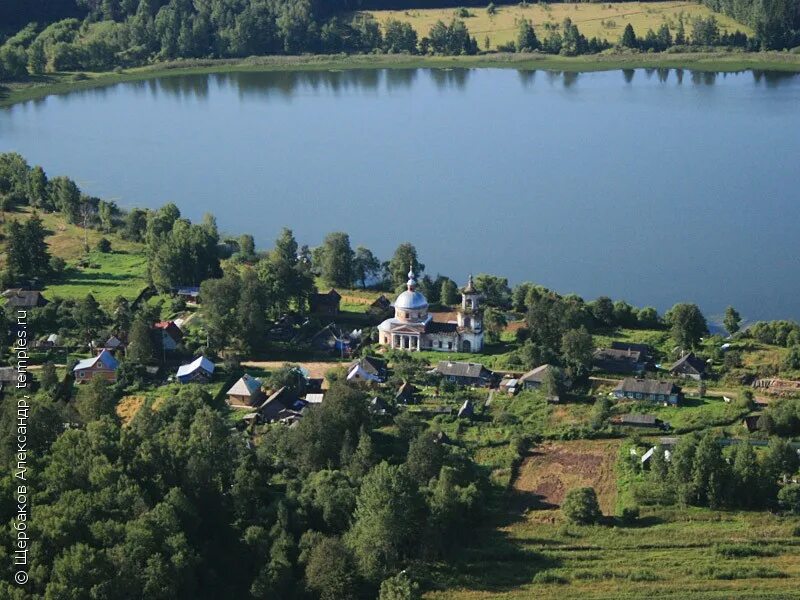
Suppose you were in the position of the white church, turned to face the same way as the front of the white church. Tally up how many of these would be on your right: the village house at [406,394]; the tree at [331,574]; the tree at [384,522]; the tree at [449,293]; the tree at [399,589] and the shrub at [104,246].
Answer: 4

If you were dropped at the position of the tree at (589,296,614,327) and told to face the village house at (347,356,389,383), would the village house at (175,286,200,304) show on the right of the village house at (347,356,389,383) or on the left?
right

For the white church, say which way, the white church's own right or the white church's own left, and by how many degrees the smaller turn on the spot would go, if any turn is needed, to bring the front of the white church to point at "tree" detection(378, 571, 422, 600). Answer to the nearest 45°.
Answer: approximately 90° to the white church's own right

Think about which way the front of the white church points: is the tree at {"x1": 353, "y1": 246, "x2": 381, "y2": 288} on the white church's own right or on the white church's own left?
on the white church's own left

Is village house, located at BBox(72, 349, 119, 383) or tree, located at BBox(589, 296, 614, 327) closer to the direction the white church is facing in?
the tree

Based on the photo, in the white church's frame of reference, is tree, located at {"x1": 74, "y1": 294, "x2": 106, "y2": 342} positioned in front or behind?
behind

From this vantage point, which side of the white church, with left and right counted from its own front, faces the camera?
right

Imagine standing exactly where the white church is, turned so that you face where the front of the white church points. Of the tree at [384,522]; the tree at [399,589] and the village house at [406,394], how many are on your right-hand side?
3

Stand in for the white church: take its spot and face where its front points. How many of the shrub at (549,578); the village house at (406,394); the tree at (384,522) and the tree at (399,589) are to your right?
4

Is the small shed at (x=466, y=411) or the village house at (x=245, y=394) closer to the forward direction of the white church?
the small shed

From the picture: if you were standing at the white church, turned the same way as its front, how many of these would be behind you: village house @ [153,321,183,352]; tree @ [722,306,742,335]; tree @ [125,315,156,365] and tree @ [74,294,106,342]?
3

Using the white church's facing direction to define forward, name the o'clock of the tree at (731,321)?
The tree is roughly at 12 o'clock from the white church.

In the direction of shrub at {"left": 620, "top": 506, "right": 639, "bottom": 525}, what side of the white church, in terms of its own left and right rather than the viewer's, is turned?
right

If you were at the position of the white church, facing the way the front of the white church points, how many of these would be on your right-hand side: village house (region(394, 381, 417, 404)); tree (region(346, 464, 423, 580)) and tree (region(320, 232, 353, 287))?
2
